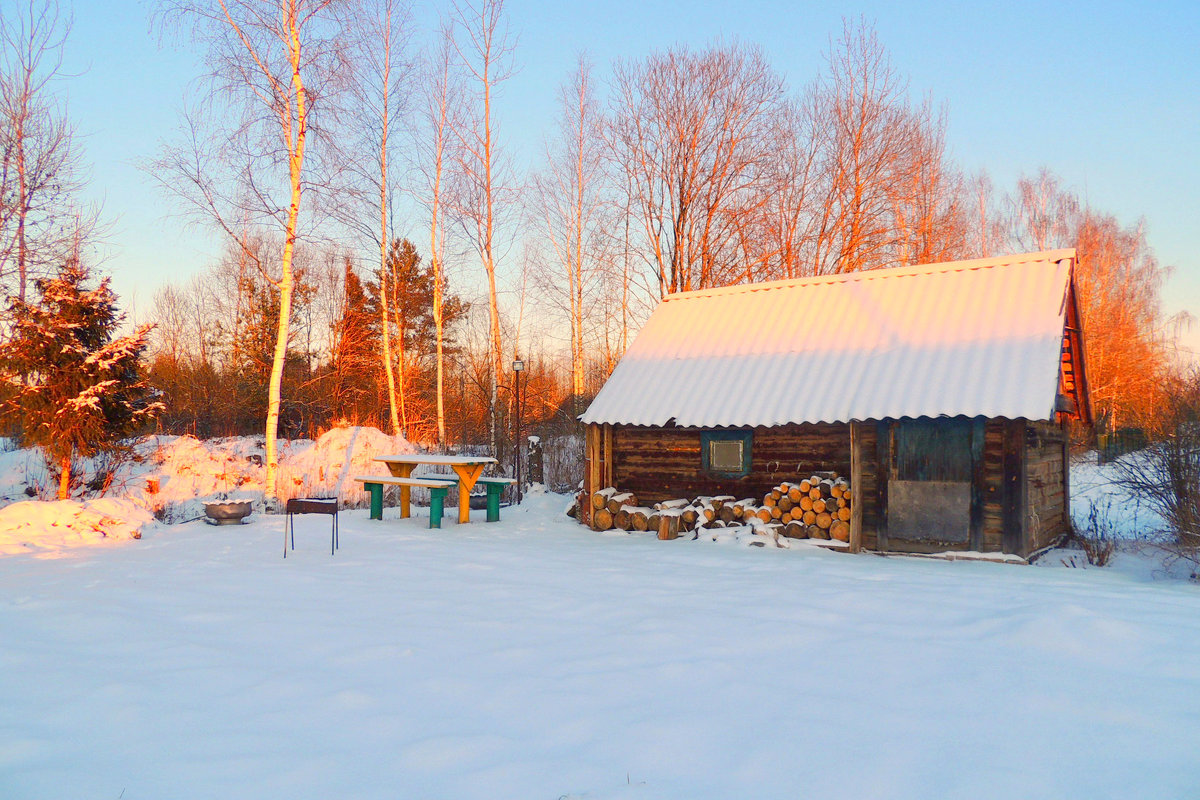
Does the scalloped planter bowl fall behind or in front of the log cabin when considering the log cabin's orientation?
in front

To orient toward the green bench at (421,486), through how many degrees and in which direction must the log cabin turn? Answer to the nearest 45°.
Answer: approximately 45° to its right

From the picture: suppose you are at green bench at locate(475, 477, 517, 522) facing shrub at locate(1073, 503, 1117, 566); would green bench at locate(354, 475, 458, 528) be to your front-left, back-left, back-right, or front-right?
back-right

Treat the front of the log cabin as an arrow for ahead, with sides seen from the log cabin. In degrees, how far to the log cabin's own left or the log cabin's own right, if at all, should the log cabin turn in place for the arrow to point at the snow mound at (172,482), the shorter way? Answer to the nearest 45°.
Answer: approximately 45° to the log cabin's own right

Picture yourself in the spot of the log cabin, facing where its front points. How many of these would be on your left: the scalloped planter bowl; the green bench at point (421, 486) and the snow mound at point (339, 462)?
0

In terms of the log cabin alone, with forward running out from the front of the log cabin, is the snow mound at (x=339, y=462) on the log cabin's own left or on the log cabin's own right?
on the log cabin's own right

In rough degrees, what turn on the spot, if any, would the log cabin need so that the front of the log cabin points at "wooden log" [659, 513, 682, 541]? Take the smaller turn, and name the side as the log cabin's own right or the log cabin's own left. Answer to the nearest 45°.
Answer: approximately 45° to the log cabin's own right

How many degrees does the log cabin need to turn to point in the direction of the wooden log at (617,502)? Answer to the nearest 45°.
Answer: approximately 45° to its right

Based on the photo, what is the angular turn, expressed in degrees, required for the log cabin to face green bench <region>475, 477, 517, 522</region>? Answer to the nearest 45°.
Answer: approximately 45° to its right

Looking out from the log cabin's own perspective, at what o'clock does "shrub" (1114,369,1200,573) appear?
The shrub is roughly at 8 o'clock from the log cabin.

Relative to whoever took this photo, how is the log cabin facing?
facing the viewer and to the left of the viewer
